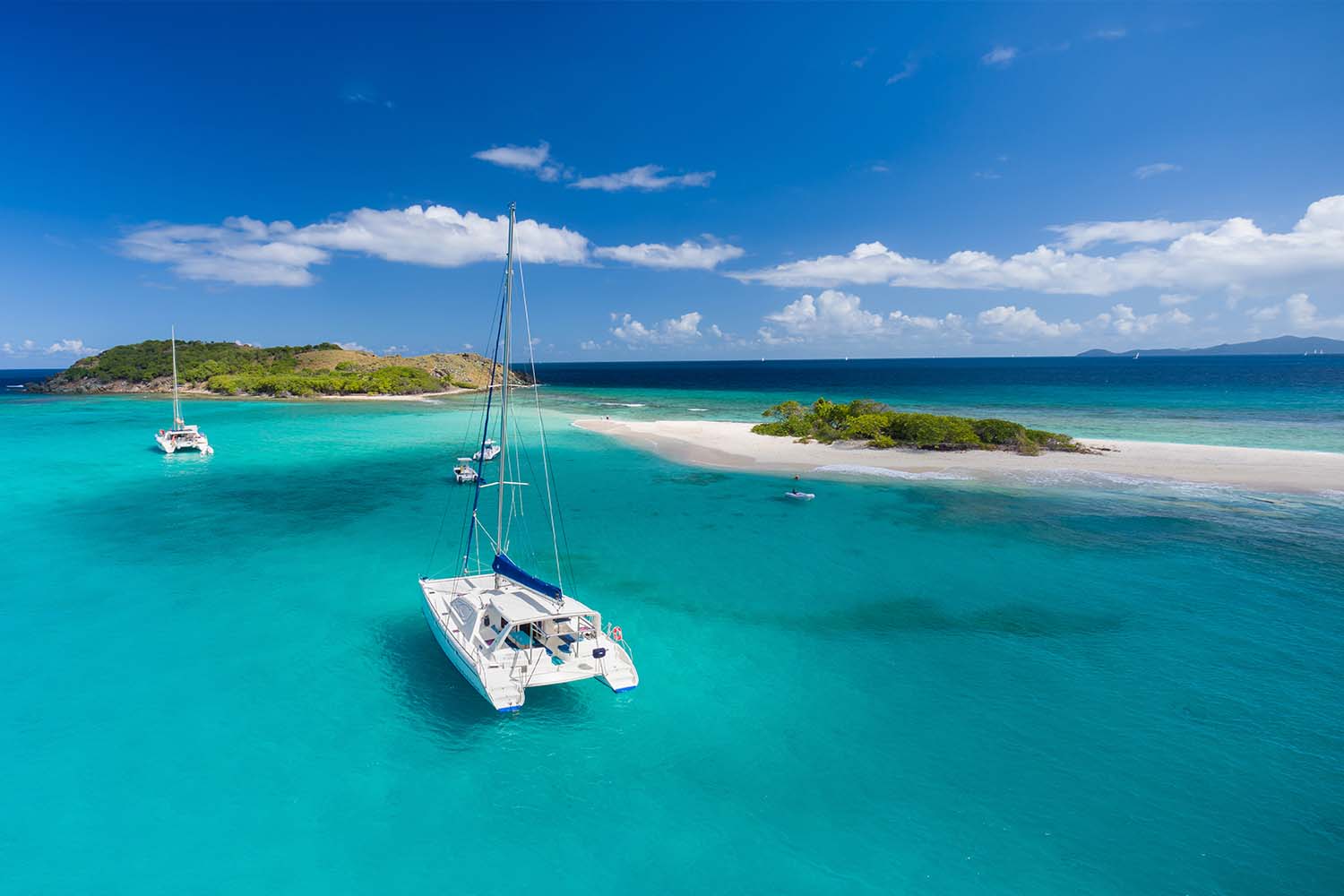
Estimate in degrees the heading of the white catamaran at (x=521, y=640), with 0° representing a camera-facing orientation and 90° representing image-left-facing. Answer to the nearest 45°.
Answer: approximately 135°
